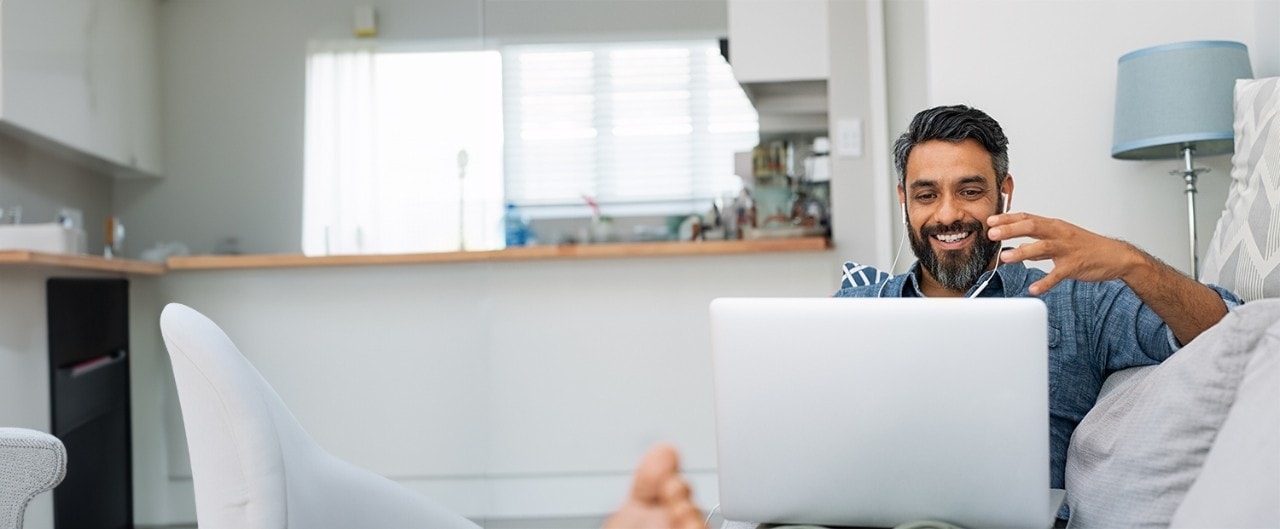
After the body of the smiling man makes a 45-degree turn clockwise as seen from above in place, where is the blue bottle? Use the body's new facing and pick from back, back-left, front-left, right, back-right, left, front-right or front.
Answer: right

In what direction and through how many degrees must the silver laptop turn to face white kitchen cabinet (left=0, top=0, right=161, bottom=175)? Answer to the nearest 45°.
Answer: approximately 45° to its left

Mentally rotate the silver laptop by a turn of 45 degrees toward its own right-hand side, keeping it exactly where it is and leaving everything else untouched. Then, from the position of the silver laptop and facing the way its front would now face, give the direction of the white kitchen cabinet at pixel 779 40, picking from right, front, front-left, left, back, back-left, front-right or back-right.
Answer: front-left

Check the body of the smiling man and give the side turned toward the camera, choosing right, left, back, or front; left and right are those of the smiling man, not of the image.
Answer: front

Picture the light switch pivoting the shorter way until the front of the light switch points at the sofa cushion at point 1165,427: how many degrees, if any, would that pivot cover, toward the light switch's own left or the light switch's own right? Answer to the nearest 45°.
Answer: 0° — it already faces it

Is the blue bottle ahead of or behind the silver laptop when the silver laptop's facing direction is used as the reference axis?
ahead

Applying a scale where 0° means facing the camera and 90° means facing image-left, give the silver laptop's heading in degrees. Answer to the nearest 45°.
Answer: approximately 180°

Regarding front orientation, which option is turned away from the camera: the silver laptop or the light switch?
the silver laptop

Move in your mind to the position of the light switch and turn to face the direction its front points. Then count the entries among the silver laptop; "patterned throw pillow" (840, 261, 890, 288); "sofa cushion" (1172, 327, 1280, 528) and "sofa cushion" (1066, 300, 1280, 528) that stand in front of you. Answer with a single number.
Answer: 4

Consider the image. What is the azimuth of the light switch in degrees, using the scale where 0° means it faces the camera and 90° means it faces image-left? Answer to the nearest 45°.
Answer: approximately 0°

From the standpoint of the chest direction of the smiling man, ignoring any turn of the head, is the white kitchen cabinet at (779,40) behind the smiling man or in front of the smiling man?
behind

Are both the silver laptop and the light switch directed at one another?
yes
